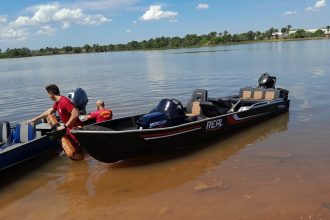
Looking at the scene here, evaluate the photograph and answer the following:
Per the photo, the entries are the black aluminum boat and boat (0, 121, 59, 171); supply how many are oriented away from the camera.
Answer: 0

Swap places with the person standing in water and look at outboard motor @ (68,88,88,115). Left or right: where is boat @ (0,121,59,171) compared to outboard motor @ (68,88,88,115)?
left

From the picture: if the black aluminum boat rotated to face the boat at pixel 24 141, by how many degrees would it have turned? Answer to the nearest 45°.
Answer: approximately 45° to its right

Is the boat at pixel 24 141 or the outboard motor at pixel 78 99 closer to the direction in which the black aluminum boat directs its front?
the boat

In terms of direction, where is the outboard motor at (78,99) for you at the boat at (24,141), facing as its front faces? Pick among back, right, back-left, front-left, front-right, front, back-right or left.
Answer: back

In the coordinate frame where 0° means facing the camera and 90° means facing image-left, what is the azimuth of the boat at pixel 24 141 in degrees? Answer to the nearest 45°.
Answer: approximately 45°
